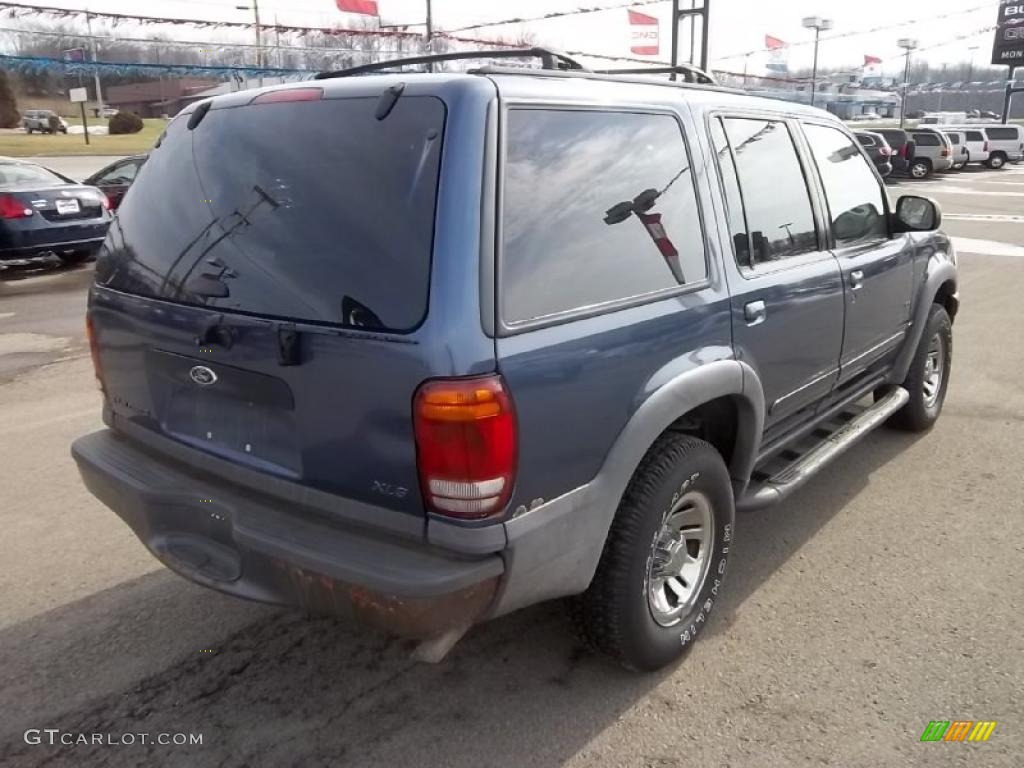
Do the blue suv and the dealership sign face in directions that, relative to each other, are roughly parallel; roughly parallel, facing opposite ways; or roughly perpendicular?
roughly parallel, facing opposite ways

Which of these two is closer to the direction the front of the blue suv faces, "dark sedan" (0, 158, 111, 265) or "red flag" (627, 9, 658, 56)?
the red flag

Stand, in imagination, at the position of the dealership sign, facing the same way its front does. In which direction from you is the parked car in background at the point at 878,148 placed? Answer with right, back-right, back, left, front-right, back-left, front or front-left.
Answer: front

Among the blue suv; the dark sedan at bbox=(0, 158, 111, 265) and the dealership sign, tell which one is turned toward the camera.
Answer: the dealership sign

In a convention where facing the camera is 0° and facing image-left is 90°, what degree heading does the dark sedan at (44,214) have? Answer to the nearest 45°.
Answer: approximately 135°

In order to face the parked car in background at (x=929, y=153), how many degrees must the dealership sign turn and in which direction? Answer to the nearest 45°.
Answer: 0° — it already faces it

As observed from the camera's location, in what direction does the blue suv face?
facing away from the viewer and to the right of the viewer

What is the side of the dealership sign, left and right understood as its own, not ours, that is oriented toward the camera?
front

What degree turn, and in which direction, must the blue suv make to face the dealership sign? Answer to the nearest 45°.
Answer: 0° — it already faces it

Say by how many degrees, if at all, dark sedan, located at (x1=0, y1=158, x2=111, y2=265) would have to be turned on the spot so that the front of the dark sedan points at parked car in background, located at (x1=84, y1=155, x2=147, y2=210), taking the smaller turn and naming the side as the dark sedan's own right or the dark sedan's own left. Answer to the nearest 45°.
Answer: approximately 45° to the dark sedan's own right

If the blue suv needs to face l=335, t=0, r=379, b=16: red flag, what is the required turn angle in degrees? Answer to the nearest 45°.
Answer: approximately 45° to its left

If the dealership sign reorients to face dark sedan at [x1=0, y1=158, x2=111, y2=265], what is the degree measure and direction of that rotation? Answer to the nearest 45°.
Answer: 0° — it already faces it
